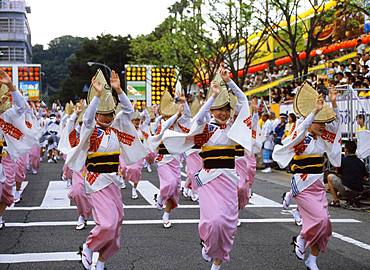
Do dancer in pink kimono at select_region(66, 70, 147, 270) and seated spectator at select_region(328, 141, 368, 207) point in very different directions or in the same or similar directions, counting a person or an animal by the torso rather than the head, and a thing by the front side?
very different directions

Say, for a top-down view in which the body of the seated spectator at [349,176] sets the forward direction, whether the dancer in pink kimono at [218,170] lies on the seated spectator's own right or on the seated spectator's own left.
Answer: on the seated spectator's own left

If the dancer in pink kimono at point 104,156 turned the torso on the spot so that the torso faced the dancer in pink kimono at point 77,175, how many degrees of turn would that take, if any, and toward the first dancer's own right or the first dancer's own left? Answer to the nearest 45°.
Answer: approximately 180°

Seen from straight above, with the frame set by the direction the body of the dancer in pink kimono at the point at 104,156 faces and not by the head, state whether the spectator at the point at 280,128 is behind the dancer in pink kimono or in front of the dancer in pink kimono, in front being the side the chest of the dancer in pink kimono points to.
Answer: behind

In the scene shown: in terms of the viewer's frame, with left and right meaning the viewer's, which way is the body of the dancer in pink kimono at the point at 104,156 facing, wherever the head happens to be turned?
facing the viewer

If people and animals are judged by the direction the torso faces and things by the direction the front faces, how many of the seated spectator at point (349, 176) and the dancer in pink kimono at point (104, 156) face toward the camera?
1

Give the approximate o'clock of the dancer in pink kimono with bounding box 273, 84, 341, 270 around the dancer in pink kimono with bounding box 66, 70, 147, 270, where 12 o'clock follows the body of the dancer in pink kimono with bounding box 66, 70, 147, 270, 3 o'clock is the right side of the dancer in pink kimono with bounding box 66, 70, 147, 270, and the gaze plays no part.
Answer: the dancer in pink kimono with bounding box 273, 84, 341, 270 is roughly at 9 o'clock from the dancer in pink kimono with bounding box 66, 70, 147, 270.

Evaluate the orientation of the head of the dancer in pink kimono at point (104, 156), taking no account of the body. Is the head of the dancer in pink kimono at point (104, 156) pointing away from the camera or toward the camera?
toward the camera

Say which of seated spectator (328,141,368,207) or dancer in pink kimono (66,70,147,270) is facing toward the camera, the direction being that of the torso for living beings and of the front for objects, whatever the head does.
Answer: the dancer in pink kimono
